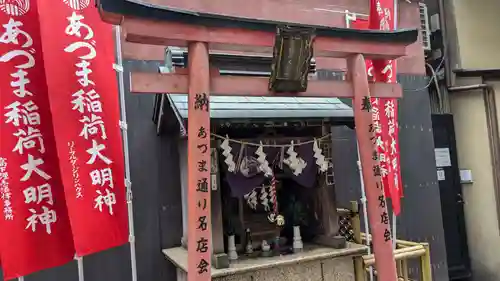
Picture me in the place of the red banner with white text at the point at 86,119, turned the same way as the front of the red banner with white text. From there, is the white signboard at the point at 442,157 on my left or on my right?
on my left

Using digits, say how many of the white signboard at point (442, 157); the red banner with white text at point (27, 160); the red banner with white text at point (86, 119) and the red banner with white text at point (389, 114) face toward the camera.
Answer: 4

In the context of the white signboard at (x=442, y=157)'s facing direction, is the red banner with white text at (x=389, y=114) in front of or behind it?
in front

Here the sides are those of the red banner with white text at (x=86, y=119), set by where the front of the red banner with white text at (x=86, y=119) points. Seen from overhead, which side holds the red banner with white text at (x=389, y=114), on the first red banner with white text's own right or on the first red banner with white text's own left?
on the first red banner with white text's own left

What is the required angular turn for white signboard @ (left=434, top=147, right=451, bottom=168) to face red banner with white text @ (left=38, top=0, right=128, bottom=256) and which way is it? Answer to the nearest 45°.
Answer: approximately 45° to its right

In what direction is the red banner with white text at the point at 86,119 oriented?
toward the camera

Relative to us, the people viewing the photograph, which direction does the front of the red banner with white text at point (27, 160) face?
facing the viewer

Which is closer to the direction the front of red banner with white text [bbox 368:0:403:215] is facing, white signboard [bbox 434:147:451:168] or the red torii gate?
the red torii gate

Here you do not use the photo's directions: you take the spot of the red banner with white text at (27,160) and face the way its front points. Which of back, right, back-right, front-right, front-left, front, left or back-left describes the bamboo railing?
left

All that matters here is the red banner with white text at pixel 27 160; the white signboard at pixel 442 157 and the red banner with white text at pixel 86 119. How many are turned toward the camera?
3

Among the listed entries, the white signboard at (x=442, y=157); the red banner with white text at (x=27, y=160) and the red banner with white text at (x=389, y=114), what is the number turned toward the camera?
3

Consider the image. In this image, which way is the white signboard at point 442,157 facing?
toward the camera
